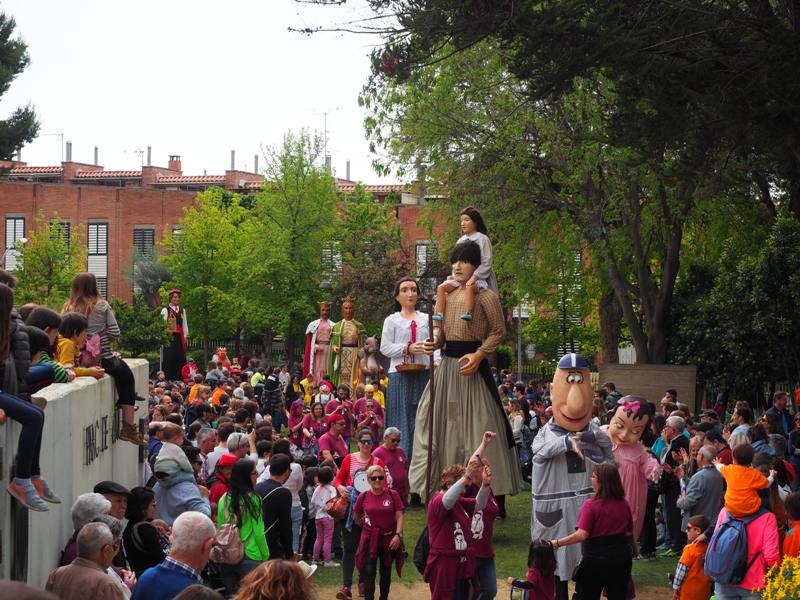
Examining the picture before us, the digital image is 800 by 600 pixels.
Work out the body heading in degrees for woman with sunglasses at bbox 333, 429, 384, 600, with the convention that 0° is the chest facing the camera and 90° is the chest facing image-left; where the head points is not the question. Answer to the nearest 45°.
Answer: approximately 0°

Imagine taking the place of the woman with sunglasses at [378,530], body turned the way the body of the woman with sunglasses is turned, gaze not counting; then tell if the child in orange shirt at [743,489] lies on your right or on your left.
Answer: on your left

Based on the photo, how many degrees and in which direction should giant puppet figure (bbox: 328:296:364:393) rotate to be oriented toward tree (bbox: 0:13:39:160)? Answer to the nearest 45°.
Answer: approximately 135° to its right

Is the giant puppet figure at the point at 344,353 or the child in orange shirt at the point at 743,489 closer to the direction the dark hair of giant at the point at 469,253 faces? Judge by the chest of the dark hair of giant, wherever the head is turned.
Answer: the child in orange shirt

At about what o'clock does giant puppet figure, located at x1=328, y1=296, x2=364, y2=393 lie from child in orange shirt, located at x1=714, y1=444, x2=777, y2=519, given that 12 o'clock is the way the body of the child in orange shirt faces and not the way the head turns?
The giant puppet figure is roughly at 11 o'clock from the child in orange shirt.

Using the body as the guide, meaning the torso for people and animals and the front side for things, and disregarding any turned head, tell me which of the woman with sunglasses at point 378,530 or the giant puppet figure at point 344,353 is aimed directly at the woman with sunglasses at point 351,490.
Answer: the giant puppet figure

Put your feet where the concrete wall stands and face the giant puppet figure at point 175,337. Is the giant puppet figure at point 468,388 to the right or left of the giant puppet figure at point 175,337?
right

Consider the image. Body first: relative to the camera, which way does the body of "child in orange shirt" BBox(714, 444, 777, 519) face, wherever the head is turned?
away from the camera

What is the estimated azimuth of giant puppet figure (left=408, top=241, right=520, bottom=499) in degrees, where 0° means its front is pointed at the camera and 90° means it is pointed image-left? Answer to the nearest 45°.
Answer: approximately 45°

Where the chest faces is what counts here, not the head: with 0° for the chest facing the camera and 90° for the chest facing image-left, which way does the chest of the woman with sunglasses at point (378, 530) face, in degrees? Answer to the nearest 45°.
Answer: approximately 0°

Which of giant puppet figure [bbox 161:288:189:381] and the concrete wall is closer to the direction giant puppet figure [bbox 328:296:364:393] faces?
the concrete wall
